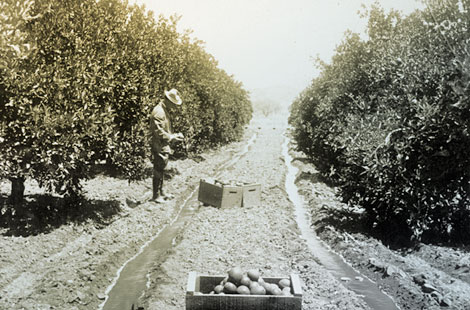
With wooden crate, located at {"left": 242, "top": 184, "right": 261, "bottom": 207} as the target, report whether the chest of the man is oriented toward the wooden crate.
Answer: yes

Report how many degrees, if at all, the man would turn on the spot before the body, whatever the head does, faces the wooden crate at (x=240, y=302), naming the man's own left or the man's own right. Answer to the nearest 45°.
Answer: approximately 90° to the man's own right

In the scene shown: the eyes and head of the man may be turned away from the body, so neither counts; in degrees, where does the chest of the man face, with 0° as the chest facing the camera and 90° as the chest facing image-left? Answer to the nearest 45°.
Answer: approximately 270°
